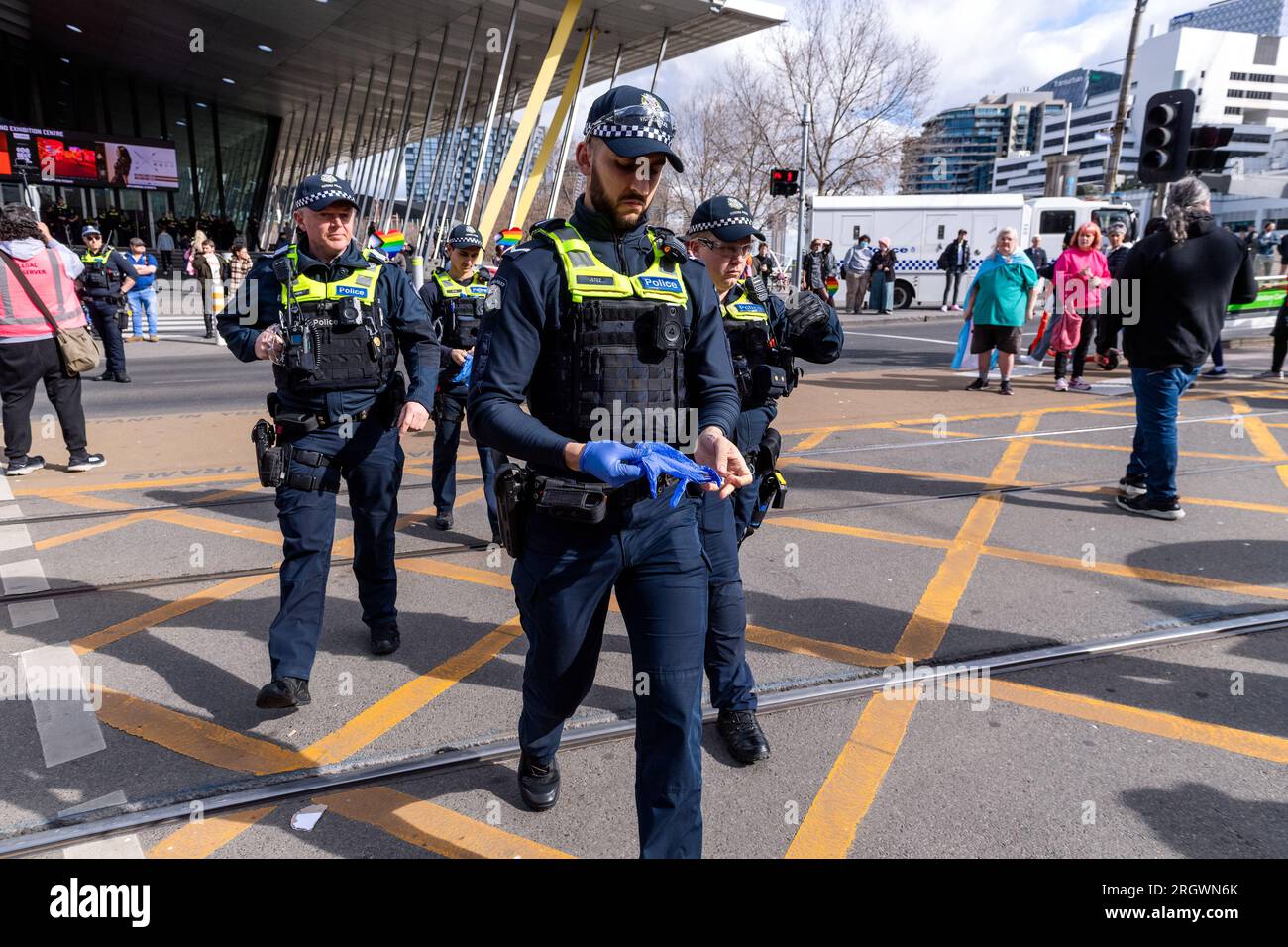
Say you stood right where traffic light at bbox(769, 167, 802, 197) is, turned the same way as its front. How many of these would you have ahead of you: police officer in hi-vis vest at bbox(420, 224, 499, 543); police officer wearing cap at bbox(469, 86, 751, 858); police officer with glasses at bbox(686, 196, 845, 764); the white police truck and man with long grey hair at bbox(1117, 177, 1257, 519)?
4

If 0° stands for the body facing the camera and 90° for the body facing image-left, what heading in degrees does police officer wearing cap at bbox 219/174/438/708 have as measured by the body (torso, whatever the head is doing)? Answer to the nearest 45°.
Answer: approximately 0°

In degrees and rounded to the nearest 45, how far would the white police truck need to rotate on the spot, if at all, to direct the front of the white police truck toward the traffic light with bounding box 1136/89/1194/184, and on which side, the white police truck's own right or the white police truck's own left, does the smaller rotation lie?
approximately 90° to the white police truck's own right

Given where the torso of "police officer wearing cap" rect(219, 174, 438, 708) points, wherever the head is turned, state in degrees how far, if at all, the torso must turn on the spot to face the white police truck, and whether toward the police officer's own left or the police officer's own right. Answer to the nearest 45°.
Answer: approximately 135° to the police officer's own left

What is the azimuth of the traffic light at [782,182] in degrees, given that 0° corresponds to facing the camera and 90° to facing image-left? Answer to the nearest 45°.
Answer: approximately 0°

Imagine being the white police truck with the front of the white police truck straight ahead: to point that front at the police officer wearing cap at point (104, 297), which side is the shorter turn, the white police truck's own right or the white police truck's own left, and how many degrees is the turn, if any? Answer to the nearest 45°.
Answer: approximately 135° to the white police truck's own right

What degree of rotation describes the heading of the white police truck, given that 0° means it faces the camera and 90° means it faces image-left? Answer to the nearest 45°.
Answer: approximately 270°

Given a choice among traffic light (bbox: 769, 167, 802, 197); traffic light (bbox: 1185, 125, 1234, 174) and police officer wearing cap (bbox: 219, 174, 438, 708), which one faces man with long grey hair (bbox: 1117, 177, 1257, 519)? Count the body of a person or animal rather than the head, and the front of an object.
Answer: traffic light (bbox: 769, 167, 802, 197)

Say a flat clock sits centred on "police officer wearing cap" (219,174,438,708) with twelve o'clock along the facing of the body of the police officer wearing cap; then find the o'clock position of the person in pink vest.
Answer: The person in pink vest is roughly at 5 o'clock from the police officer wearing cap.
